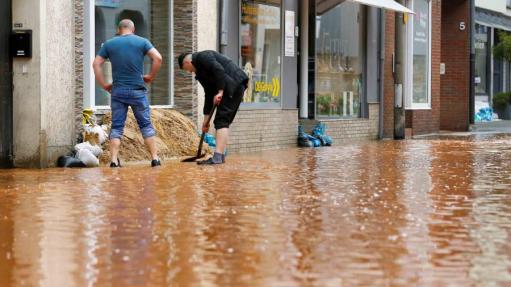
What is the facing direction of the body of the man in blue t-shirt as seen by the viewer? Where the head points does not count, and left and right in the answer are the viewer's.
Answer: facing away from the viewer

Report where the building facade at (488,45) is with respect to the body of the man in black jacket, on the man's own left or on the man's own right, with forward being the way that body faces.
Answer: on the man's own right

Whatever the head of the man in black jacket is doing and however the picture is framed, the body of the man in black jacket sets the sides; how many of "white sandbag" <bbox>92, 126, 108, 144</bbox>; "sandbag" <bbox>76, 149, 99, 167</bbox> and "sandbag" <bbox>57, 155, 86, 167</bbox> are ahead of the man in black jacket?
3

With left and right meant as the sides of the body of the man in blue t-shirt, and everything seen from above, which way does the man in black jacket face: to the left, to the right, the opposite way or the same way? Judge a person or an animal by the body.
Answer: to the left

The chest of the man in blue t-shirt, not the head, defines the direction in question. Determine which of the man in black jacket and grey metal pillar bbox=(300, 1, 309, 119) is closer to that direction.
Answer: the grey metal pillar

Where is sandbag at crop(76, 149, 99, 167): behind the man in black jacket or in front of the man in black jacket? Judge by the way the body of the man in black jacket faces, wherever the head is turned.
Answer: in front

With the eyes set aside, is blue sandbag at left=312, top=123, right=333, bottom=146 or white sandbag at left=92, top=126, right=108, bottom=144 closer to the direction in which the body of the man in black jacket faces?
the white sandbag

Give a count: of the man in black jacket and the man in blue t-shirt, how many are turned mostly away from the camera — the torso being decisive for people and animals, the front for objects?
1

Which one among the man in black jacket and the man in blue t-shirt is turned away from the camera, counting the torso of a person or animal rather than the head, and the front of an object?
the man in blue t-shirt

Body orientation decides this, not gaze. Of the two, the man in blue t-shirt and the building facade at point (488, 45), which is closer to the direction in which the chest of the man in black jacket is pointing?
the man in blue t-shirt

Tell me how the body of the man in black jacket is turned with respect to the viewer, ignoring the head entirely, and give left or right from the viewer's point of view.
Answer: facing to the left of the viewer

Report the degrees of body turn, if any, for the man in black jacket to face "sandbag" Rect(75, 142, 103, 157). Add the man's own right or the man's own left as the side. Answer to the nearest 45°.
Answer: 0° — they already face it
